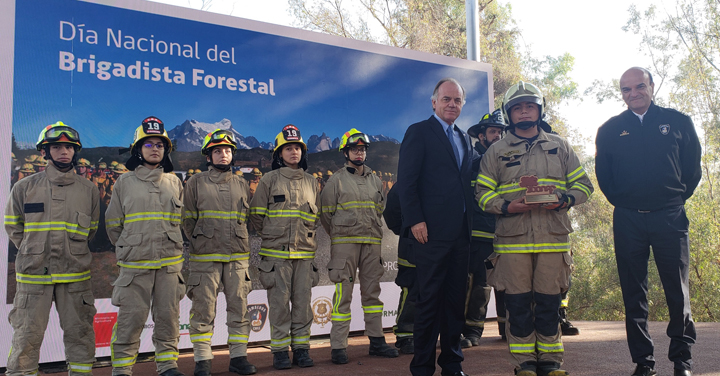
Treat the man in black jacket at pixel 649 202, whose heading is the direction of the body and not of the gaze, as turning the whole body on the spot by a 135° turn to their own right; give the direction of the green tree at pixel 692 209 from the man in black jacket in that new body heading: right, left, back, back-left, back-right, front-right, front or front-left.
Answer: front-right

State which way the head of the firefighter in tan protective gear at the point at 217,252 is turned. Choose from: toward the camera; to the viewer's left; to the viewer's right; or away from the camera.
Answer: toward the camera

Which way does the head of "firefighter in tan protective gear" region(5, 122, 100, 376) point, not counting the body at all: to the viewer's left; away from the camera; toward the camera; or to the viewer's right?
toward the camera

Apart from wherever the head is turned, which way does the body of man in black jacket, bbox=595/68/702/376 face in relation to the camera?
toward the camera

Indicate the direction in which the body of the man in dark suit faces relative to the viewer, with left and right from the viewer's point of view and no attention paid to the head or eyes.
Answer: facing the viewer and to the right of the viewer

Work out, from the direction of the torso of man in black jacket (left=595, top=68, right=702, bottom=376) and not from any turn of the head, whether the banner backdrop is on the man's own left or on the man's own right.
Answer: on the man's own right

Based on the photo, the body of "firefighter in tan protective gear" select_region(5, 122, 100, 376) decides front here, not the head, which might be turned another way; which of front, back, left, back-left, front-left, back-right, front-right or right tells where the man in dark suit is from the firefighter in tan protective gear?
front-left

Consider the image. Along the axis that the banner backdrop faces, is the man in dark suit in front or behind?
in front

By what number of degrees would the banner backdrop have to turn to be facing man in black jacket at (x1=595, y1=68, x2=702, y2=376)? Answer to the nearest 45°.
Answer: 0° — it already faces them

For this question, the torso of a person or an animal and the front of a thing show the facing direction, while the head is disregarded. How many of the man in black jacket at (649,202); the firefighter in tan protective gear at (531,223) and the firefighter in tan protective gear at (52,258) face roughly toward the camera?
3

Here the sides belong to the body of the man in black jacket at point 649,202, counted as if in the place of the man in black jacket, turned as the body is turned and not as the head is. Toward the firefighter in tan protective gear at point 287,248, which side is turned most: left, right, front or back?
right

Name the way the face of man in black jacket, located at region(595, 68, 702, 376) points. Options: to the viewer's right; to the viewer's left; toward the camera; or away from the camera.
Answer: toward the camera

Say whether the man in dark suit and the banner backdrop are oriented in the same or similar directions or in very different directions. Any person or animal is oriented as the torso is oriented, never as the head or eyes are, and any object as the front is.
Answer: same or similar directions

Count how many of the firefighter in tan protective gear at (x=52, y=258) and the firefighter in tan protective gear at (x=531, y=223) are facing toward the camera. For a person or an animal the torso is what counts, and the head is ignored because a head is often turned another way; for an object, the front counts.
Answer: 2

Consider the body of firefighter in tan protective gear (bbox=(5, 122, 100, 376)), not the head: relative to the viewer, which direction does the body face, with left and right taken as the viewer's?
facing the viewer
